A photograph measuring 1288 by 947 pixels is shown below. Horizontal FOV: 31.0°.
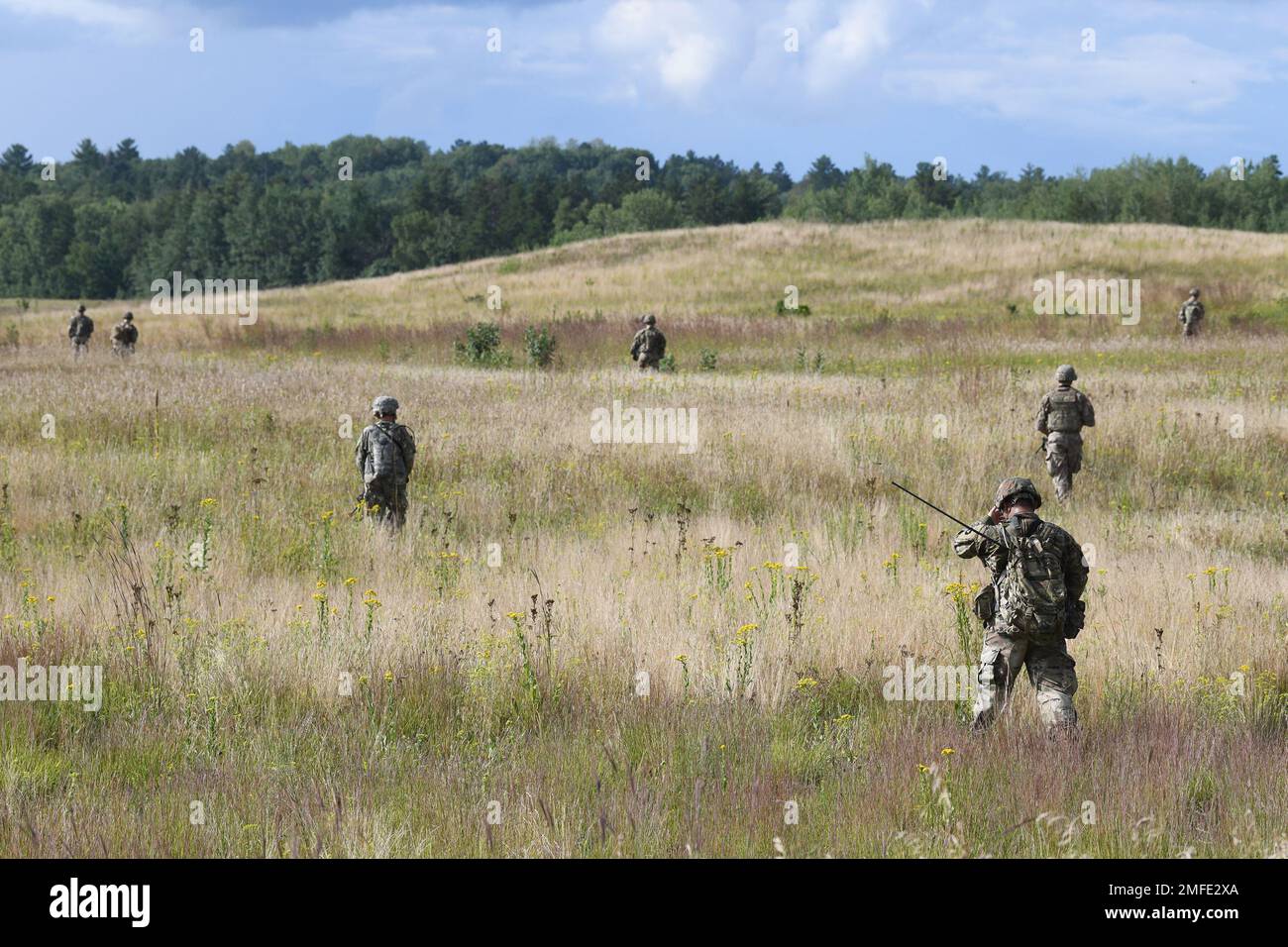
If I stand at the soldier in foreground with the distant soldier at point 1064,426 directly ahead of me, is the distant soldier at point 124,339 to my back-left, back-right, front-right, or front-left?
front-left

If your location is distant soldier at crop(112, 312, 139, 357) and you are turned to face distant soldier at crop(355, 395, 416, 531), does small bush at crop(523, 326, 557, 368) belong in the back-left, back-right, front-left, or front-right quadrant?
front-left

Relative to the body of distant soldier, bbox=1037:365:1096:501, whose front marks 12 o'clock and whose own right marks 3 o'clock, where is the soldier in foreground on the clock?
The soldier in foreground is roughly at 6 o'clock from the distant soldier.

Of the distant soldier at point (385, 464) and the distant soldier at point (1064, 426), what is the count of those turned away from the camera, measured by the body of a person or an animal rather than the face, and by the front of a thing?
2

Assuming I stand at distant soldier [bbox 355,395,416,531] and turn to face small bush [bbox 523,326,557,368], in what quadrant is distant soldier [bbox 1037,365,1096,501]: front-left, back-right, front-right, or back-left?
front-right

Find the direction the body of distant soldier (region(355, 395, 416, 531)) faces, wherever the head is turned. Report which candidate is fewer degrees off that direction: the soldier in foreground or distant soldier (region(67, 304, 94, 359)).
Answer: the distant soldier

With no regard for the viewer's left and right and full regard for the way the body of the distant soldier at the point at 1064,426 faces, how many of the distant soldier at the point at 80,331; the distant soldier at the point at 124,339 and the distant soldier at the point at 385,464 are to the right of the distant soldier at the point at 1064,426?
0

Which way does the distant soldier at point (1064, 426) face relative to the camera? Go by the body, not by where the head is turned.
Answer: away from the camera

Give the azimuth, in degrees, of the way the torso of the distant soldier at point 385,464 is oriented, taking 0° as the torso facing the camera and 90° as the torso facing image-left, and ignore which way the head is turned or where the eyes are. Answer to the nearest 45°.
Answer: approximately 180°
